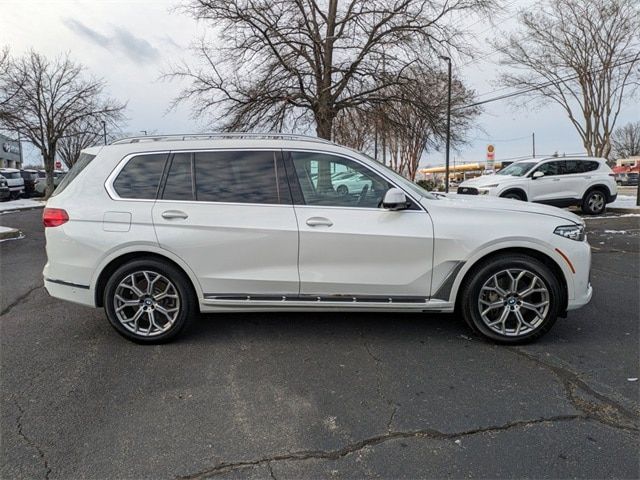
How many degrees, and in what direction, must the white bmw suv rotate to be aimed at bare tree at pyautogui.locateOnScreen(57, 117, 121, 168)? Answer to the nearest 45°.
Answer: approximately 135° to its left

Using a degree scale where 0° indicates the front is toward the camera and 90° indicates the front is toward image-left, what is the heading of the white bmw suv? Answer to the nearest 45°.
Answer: approximately 270°

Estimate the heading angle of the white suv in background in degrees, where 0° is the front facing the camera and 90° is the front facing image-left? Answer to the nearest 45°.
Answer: approximately 45°

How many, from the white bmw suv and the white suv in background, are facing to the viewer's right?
1

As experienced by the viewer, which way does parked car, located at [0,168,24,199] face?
facing the viewer and to the right of the viewer

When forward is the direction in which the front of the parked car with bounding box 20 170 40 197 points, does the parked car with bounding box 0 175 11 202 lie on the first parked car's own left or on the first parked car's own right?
on the first parked car's own right

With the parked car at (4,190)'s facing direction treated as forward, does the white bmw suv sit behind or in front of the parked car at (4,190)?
in front

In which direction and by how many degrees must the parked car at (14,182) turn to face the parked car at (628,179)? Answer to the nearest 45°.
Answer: approximately 45° to its left

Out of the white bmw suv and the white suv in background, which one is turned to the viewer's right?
the white bmw suv

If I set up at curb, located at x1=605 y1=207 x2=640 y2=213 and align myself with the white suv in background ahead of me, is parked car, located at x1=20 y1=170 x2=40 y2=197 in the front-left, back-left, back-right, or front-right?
front-right

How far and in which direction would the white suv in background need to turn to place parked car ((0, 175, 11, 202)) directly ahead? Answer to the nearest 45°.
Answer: approximately 45° to its right

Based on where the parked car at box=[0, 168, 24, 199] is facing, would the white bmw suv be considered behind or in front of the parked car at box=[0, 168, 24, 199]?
in front

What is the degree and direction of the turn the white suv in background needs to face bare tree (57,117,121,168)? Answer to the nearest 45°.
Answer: approximately 45° to its right

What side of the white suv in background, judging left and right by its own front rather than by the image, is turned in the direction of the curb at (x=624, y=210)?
back
